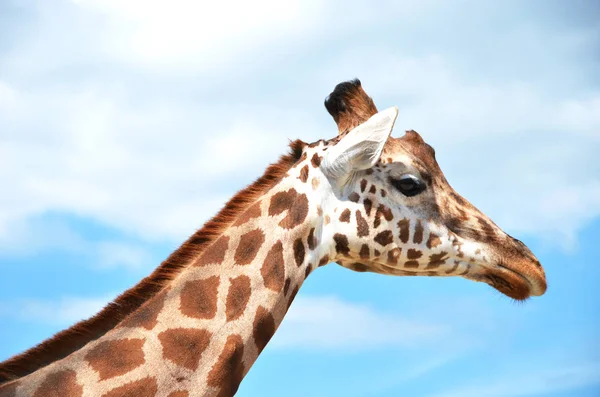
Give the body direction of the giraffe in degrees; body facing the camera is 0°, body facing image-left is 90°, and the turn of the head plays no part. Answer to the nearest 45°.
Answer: approximately 270°
